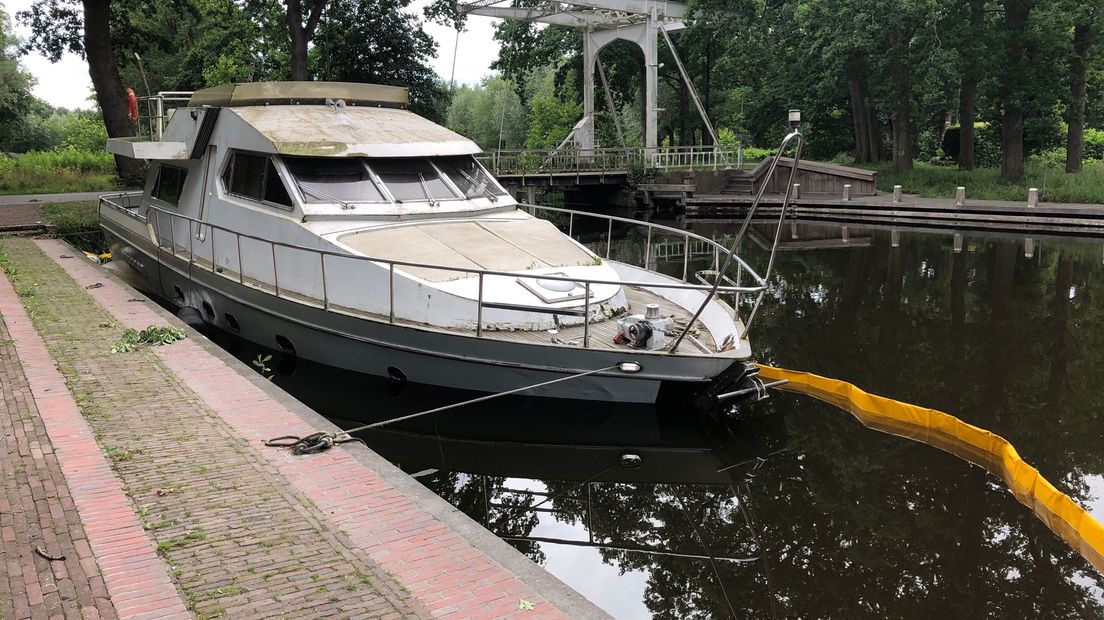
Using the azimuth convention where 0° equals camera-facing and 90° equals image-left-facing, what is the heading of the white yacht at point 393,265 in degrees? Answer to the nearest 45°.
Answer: approximately 315°

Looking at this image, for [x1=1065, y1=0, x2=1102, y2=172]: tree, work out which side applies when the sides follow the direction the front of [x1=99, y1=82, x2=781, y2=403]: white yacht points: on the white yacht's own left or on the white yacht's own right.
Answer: on the white yacht's own left

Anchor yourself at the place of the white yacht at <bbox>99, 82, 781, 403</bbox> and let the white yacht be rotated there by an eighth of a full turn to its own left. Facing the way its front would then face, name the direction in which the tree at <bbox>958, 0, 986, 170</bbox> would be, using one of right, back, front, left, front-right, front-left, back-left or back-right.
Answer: front-left

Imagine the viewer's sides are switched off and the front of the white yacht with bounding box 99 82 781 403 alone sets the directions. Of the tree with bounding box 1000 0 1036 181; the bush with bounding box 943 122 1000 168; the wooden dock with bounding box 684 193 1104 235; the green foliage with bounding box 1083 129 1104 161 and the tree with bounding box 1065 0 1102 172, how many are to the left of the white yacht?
5

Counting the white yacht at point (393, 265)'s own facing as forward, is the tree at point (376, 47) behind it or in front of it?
behind

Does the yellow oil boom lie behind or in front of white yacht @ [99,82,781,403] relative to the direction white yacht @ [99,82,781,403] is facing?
in front

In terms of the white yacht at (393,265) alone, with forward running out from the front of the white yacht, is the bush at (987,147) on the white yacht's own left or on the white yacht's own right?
on the white yacht's own left

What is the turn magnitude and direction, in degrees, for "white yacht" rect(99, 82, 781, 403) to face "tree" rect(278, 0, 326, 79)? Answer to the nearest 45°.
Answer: approximately 135° to its left

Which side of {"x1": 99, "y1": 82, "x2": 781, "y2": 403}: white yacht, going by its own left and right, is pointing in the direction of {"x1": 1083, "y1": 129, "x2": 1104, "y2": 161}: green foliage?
left

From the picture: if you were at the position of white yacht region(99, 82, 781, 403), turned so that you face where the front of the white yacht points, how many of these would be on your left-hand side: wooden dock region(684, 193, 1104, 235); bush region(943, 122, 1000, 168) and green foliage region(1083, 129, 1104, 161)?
3

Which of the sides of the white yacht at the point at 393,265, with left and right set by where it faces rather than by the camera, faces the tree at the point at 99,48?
back

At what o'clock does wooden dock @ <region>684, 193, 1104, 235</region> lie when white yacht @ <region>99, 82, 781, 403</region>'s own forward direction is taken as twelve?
The wooden dock is roughly at 9 o'clock from the white yacht.

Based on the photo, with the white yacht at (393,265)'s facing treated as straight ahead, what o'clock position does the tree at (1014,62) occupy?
The tree is roughly at 9 o'clock from the white yacht.
